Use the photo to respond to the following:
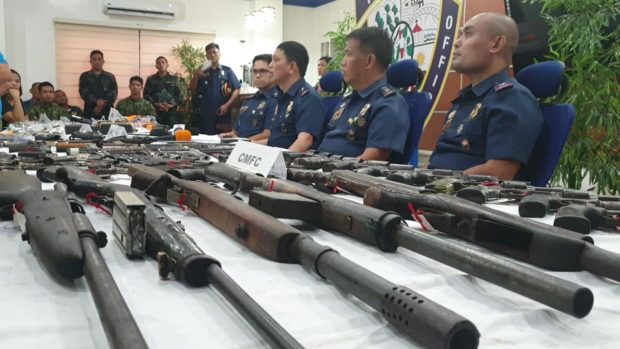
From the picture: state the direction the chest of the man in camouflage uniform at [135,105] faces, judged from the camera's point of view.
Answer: toward the camera

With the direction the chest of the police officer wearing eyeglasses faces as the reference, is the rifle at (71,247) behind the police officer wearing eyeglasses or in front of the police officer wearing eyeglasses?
in front

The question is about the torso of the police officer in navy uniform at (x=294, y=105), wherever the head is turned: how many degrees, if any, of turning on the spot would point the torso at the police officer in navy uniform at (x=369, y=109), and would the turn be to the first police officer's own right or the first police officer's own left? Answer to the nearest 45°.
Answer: approximately 90° to the first police officer's own left

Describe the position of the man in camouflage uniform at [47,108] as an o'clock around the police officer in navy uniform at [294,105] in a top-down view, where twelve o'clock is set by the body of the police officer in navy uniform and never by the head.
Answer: The man in camouflage uniform is roughly at 3 o'clock from the police officer in navy uniform.

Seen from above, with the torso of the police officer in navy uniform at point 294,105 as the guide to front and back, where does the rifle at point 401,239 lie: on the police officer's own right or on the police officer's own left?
on the police officer's own left

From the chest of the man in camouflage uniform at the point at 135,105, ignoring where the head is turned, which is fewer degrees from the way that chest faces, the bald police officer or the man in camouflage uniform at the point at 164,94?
the bald police officer

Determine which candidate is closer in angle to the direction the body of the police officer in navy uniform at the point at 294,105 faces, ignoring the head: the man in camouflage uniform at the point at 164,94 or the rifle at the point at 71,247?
the rifle

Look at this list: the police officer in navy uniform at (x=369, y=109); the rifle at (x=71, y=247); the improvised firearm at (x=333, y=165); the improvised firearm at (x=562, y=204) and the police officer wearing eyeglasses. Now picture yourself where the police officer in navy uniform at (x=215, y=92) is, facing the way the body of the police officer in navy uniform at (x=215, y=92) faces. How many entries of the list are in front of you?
5

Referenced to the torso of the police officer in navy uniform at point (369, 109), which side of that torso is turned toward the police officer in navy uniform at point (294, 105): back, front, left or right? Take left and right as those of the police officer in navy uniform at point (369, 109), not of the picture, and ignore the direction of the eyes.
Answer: right

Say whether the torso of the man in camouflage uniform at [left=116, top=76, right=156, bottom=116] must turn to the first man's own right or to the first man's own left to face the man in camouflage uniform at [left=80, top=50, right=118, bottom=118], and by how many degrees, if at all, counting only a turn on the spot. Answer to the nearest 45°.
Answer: approximately 135° to the first man's own right

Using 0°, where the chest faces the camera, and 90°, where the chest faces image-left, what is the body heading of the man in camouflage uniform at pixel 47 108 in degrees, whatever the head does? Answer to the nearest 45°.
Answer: approximately 0°

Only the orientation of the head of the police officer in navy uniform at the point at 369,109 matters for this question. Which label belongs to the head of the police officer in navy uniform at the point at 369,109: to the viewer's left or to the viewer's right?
to the viewer's left

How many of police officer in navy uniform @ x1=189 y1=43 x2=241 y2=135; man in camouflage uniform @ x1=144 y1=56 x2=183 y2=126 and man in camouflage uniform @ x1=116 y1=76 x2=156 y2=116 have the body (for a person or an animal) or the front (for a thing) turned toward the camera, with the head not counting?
3

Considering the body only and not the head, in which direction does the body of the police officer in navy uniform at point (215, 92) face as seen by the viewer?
toward the camera

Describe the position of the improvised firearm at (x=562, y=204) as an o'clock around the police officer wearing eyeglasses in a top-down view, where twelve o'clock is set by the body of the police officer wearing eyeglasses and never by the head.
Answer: The improvised firearm is roughly at 10 o'clock from the police officer wearing eyeglasses.

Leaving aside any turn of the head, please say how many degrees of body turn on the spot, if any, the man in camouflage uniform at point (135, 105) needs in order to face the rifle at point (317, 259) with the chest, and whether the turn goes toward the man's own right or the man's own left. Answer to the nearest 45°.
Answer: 0° — they already face it
